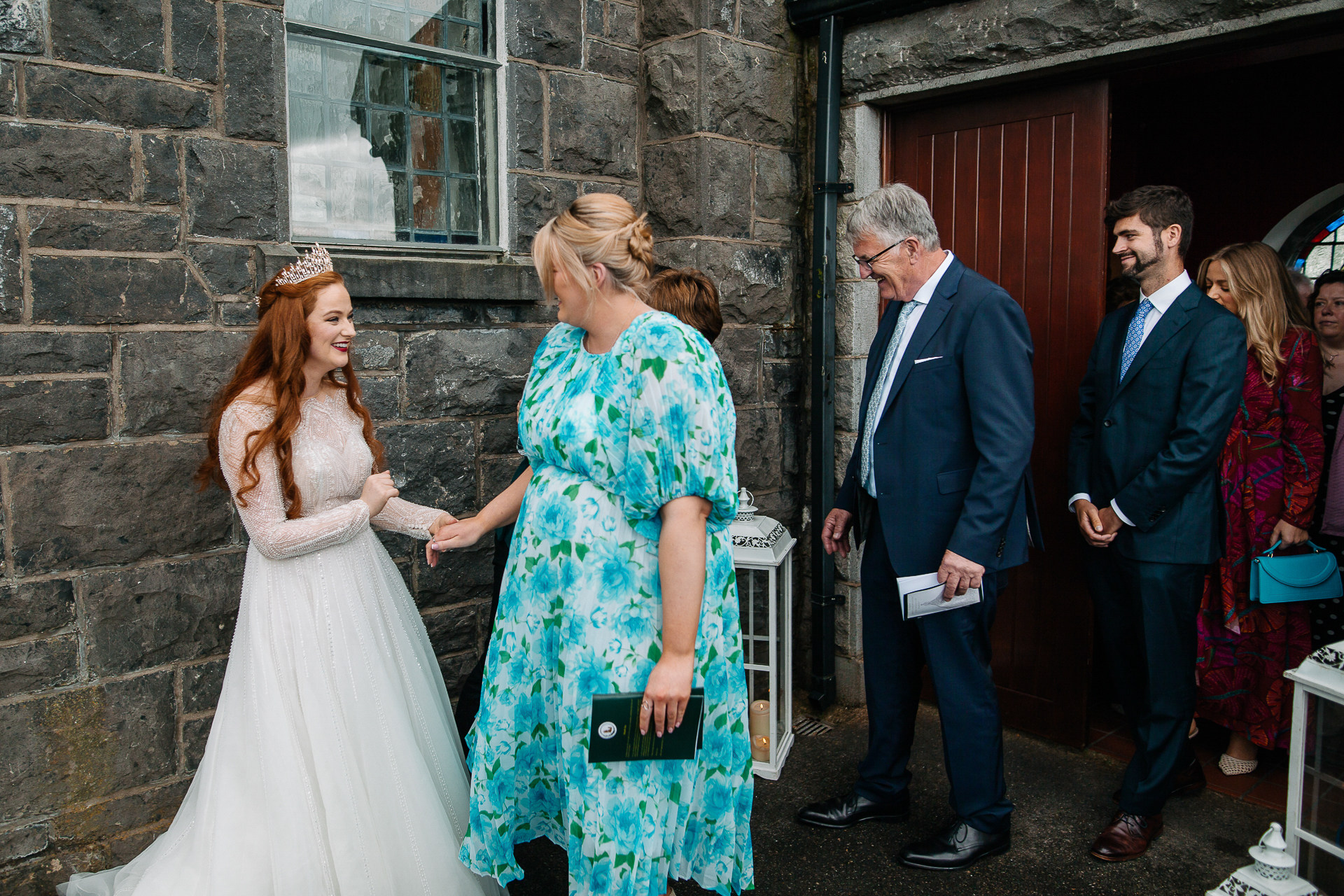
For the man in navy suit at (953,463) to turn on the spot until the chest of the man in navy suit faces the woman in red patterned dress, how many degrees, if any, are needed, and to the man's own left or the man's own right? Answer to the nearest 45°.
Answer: approximately 180°

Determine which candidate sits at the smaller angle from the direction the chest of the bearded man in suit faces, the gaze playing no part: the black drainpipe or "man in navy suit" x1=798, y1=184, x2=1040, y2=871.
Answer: the man in navy suit

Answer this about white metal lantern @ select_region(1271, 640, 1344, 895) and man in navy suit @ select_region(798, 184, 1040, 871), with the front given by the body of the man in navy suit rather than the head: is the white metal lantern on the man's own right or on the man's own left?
on the man's own left

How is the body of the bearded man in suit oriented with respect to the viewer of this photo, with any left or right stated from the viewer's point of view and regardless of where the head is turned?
facing the viewer and to the left of the viewer

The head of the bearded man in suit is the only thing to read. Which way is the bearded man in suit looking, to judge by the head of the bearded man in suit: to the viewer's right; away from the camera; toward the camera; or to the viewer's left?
to the viewer's left

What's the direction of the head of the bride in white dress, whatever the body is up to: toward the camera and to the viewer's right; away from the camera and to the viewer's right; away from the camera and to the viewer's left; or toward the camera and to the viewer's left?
toward the camera and to the viewer's right

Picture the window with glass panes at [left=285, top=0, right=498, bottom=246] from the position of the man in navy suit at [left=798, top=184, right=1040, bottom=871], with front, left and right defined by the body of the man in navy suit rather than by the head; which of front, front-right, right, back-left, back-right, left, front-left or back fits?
front-right

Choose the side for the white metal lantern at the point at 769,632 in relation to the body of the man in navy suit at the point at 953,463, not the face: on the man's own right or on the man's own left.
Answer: on the man's own right

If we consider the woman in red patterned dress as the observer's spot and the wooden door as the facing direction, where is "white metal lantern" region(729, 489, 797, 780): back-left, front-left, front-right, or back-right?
front-left

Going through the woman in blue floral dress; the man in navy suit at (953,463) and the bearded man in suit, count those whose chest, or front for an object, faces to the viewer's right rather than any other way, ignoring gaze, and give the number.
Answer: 0

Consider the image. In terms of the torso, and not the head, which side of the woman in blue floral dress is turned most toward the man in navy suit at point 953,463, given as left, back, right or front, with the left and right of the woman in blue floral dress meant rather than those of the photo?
back

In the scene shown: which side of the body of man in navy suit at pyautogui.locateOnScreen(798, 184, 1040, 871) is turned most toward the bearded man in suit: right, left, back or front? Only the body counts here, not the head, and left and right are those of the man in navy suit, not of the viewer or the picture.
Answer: back

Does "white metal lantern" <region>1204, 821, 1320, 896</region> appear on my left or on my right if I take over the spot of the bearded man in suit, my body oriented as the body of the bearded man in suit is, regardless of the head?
on my left

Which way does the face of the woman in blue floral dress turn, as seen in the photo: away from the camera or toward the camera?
away from the camera
